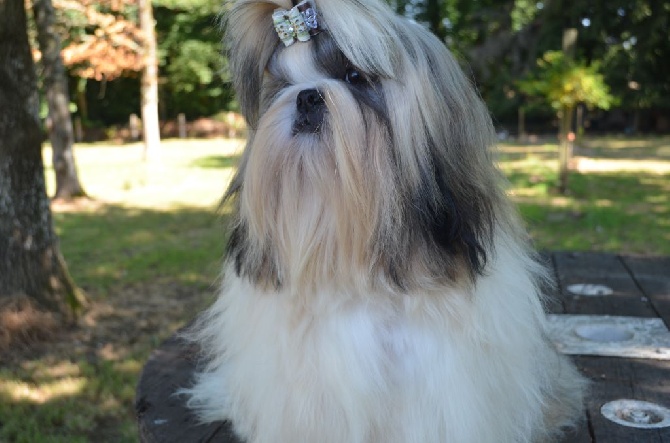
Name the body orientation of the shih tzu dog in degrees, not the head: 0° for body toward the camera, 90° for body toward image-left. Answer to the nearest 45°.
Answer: approximately 0°

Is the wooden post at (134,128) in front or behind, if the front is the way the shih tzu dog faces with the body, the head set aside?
behind

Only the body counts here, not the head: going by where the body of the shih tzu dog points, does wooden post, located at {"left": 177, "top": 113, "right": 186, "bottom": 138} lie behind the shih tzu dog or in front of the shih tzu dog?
behind

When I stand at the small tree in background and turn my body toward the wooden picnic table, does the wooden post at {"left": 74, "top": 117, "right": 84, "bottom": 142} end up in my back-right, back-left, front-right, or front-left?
back-right

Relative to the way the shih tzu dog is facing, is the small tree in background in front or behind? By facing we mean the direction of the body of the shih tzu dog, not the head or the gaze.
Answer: behind

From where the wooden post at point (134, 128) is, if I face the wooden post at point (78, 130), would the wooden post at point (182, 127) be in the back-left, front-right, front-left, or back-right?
back-right

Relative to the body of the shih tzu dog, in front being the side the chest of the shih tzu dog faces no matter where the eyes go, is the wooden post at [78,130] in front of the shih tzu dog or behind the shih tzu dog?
behind
